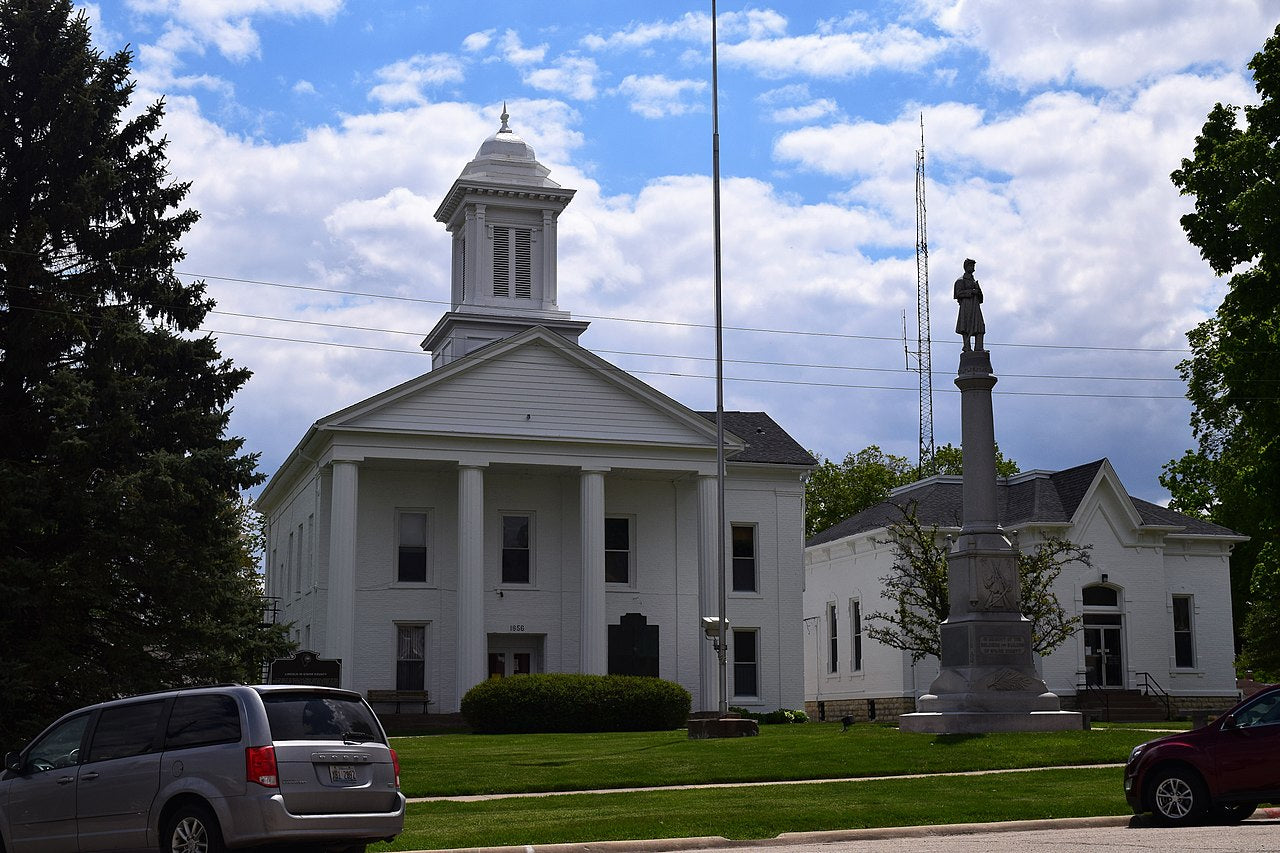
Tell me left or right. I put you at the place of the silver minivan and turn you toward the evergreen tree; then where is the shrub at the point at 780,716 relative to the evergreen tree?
right

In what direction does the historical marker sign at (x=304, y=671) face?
toward the camera

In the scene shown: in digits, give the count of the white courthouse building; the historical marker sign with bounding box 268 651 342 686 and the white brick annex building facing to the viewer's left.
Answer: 0

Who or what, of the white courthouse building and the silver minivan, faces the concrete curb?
the white courthouse building

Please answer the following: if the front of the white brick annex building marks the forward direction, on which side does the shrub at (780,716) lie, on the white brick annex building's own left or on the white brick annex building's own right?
on the white brick annex building's own right

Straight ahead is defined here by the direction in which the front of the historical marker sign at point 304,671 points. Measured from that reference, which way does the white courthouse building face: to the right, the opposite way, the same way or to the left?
the same way

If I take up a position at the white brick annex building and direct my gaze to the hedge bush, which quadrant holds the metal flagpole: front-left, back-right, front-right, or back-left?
front-left

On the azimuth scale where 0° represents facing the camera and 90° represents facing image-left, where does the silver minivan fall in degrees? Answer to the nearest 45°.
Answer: approximately 135°

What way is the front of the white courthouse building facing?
toward the camera

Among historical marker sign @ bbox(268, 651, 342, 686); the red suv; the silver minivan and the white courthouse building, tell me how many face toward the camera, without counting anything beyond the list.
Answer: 2

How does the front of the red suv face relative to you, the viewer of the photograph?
facing to the left of the viewer

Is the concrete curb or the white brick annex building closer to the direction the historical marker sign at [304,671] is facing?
the concrete curb

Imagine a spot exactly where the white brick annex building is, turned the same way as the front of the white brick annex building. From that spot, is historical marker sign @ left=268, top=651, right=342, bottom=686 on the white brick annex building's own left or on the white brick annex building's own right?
on the white brick annex building's own right

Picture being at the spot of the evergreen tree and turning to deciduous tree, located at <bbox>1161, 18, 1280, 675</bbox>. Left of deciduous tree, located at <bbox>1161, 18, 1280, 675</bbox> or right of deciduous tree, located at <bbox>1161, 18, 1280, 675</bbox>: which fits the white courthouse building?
left
